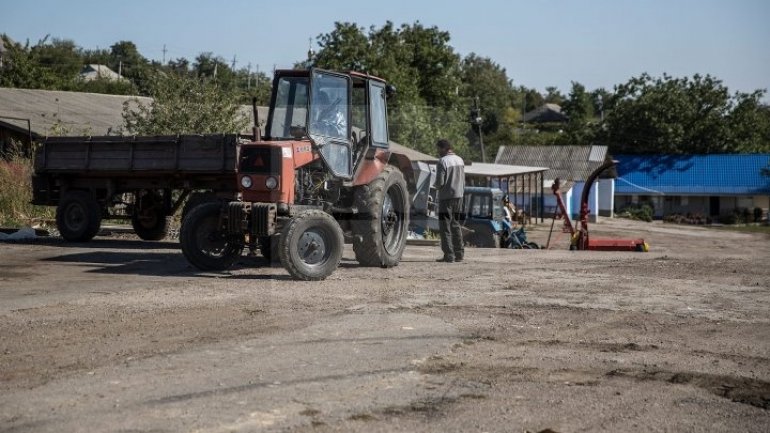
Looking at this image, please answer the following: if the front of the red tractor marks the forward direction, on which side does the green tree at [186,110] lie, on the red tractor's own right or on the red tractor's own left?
on the red tractor's own right

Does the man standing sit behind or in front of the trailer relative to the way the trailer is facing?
in front

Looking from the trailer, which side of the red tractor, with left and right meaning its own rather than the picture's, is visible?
right

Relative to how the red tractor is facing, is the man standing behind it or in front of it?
behind

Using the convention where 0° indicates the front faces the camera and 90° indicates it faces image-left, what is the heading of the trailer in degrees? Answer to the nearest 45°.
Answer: approximately 270°

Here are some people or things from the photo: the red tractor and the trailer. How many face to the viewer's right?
1

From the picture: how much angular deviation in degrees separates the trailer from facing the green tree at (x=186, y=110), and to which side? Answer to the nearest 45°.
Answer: approximately 90° to its left

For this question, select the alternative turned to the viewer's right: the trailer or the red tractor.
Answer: the trailer
